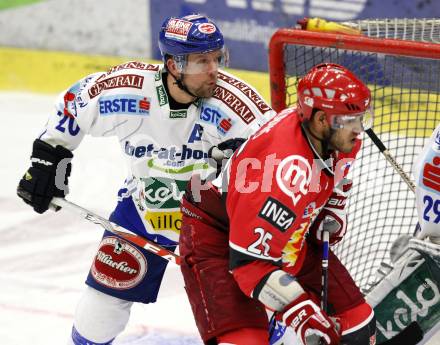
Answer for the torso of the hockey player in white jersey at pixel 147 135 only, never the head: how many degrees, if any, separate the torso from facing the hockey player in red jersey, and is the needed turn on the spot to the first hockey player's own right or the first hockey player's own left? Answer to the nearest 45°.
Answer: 0° — they already face them

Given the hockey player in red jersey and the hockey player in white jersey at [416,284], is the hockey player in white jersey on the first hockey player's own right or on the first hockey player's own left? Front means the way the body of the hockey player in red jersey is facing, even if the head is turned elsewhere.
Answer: on the first hockey player's own left

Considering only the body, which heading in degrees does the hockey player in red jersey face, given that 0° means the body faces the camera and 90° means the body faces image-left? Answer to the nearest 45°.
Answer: approximately 315°

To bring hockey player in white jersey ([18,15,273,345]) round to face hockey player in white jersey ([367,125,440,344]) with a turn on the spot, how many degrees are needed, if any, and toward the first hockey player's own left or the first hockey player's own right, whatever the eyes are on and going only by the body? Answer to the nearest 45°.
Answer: approximately 45° to the first hockey player's own left

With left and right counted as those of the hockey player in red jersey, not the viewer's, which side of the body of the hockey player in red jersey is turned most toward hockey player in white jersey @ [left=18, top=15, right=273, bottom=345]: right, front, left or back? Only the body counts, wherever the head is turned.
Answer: back

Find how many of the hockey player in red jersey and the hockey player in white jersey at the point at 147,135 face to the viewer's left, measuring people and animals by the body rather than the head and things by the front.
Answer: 0
